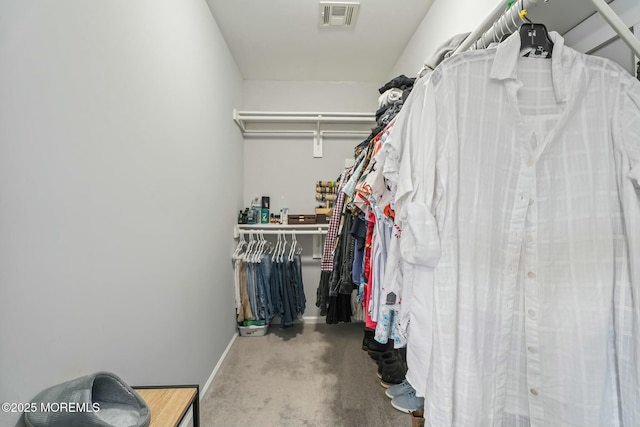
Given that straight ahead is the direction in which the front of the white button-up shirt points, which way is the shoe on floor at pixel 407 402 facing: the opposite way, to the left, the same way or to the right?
to the right

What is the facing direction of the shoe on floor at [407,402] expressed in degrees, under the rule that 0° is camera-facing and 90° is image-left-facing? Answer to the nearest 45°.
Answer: approximately 90°

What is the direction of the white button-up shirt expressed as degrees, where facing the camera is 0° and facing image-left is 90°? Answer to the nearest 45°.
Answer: approximately 0°

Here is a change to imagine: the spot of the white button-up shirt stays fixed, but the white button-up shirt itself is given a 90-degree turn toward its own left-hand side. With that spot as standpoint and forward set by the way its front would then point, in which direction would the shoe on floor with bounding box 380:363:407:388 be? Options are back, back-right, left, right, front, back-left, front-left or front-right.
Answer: back-left

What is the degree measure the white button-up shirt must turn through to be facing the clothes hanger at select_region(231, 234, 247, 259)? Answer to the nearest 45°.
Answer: approximately 90° to its right

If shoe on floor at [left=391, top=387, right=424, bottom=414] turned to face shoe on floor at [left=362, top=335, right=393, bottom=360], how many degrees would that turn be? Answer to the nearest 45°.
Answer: approximately 45° to its right

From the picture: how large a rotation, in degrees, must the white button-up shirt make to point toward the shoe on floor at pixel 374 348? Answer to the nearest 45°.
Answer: approximately 135° to its right

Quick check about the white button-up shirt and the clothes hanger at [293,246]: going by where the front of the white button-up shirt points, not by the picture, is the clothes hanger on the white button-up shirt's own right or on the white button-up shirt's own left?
on the white button-up shirt's own right

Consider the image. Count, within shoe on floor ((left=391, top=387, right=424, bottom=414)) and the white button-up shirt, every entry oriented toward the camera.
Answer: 1

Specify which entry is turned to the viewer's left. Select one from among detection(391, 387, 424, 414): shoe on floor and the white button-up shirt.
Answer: the shoe on floor

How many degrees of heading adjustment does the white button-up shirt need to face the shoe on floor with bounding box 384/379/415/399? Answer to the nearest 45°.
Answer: approximately 135° to its right
